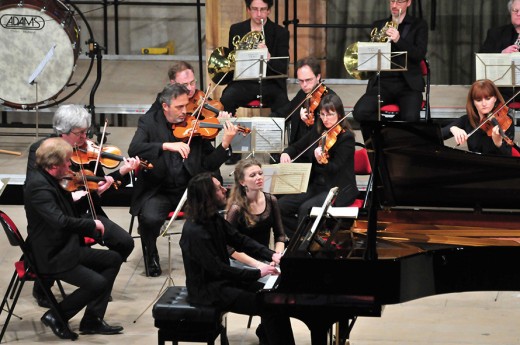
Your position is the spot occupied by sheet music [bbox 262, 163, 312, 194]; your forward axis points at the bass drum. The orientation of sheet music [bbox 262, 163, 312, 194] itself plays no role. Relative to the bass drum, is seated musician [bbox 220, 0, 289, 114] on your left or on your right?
right

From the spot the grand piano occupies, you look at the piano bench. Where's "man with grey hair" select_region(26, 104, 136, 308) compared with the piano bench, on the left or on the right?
right

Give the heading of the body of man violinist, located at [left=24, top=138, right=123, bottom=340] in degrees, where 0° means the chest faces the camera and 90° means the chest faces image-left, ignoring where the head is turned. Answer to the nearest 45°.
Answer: approximately 270°

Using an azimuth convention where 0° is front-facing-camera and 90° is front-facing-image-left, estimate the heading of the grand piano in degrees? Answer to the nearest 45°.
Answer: approximately 90°

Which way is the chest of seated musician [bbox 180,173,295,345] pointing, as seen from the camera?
to the viewer's right

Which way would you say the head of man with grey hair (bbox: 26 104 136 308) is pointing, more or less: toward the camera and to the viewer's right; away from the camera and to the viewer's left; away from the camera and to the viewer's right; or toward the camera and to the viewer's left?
toward the camera and to the viewer's right

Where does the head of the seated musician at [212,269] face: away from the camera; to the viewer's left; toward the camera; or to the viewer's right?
to the viewer's right

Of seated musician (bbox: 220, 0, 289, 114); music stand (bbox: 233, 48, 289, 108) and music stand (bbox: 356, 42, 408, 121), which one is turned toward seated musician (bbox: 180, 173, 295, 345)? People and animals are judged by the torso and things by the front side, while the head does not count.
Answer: seated musician (bbox: 220, 0, 289, 114)

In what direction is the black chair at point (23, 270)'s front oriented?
to the viewer's right

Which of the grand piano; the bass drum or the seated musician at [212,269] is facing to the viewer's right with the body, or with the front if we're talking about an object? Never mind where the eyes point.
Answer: the seated musician

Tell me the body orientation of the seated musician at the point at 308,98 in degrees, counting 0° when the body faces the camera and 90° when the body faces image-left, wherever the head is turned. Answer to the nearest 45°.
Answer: approximately 45°

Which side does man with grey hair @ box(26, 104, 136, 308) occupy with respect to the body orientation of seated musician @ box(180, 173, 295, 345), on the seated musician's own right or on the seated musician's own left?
on the seated musician's own left
